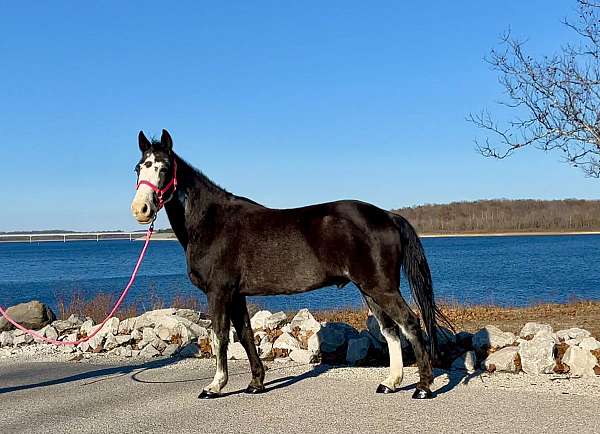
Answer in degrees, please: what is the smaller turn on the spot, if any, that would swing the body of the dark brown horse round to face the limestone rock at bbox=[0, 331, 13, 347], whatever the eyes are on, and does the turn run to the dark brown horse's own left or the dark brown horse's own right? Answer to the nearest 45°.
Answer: approximately 45° to the dark brown horse's own right

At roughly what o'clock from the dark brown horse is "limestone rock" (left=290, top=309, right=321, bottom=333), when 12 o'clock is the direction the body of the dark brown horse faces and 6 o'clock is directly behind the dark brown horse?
The limestone rock is roughly at 3 o'clock from the dark brown horse.

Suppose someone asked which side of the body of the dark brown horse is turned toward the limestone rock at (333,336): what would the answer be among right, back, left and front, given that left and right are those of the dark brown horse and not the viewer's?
right

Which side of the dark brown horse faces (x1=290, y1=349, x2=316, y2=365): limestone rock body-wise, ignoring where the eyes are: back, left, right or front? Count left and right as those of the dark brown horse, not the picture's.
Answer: right

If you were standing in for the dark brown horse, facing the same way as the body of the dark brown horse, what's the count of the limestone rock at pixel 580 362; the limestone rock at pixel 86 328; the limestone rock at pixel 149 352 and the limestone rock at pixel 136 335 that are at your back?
1

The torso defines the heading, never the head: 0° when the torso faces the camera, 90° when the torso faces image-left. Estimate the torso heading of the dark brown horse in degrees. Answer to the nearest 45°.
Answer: approximately 90°

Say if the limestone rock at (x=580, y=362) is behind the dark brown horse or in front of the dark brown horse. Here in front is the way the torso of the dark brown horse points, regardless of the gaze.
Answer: behind

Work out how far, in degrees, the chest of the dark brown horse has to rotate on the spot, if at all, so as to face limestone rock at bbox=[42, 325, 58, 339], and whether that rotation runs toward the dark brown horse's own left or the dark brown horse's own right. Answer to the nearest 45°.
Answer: approximately 45° to the dark brown horse's own right

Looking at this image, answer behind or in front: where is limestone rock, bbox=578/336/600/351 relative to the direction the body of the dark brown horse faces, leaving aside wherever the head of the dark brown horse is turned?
behind

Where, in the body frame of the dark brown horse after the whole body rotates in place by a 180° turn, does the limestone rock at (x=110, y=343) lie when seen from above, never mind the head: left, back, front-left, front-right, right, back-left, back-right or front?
back-left

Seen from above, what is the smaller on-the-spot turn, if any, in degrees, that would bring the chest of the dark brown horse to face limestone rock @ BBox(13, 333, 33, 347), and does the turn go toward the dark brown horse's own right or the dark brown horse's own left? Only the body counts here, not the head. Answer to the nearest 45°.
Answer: approximately 45° to the dark brown horse's own right

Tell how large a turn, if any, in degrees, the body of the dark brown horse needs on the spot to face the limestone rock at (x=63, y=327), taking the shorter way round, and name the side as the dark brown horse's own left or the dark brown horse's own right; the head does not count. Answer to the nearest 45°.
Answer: approximately 45° to the dark brown horse's own right

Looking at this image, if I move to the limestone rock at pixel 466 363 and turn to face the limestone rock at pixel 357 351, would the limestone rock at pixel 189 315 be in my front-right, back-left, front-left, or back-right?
front-right

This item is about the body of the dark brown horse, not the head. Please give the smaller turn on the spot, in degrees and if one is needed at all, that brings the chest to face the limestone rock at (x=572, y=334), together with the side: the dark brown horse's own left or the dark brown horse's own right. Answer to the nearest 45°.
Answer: approximately 135° to the dark brown horse's own right

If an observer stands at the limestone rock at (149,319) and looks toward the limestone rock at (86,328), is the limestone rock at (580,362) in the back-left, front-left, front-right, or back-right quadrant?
back-left

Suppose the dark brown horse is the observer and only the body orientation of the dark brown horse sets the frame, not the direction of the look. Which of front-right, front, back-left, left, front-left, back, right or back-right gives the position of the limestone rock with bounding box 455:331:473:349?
back-right
